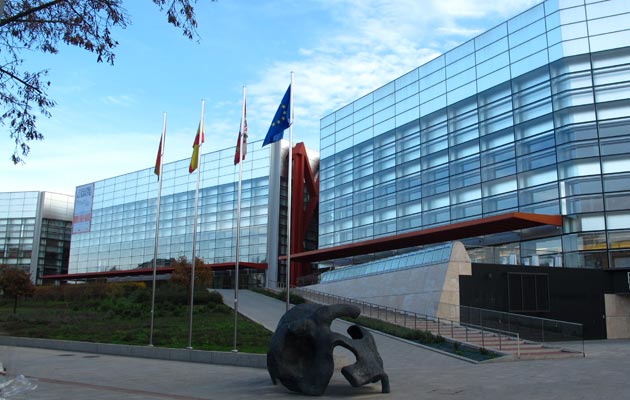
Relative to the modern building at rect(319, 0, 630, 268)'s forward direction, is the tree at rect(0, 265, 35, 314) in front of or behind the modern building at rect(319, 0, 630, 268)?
in front

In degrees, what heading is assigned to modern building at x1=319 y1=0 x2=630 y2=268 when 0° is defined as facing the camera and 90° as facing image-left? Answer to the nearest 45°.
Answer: approximately 45°

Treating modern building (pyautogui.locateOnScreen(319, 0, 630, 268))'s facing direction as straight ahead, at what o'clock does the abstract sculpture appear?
The abstract sculpture is roughly at 11 o'clock from the modern building.

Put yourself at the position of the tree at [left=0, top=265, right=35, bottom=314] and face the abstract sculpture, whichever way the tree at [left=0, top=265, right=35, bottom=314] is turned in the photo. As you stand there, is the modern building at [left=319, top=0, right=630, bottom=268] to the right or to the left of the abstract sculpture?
left
